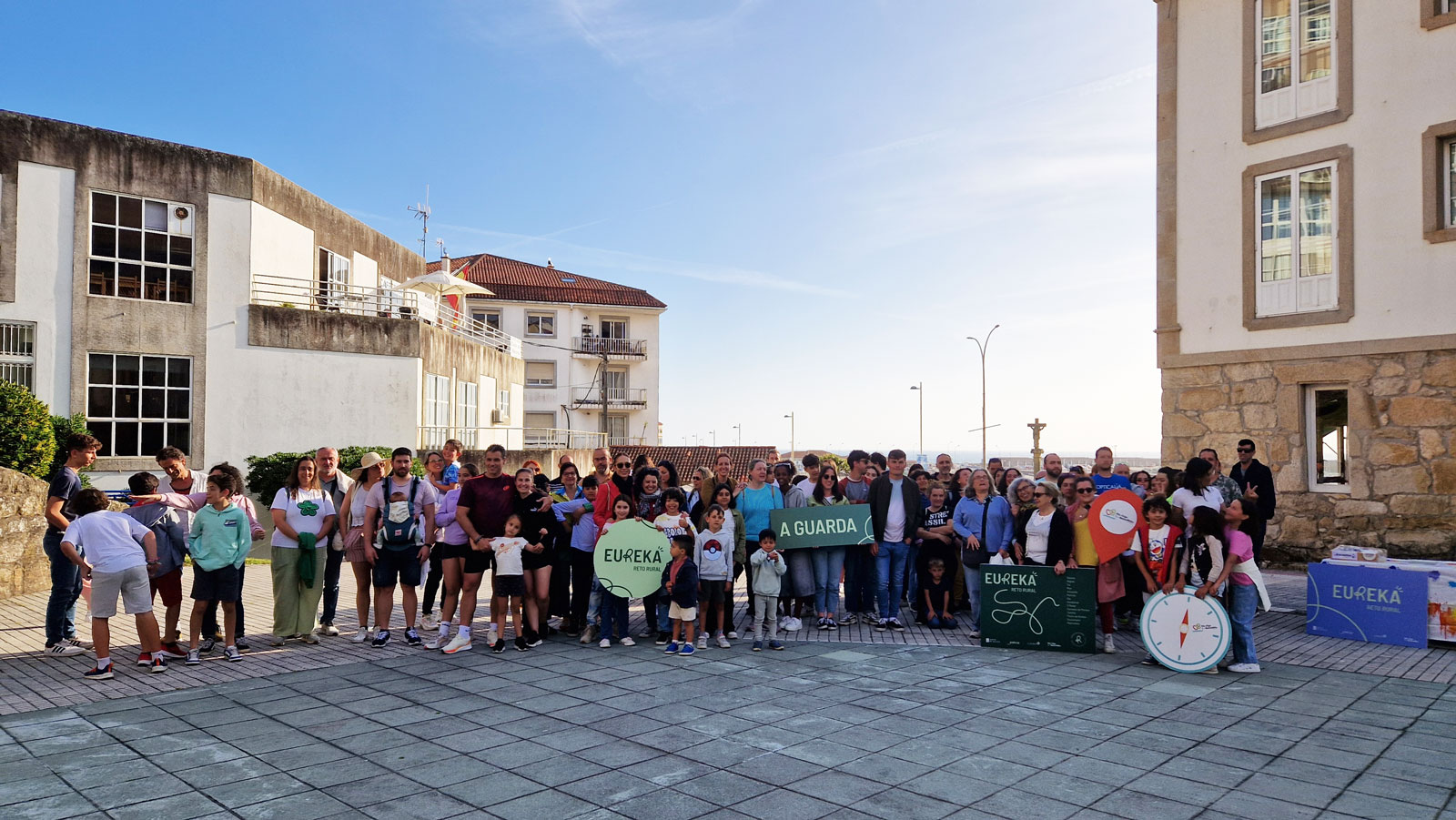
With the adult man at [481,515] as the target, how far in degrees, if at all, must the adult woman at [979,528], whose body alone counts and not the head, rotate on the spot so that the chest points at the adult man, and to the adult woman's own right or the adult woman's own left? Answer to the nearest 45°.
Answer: approximately 45° to the adult woman's own right

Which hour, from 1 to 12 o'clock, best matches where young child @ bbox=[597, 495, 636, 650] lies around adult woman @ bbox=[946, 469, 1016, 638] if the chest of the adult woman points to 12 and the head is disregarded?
The young child is roughly at 2 o'clock from the adult woman.

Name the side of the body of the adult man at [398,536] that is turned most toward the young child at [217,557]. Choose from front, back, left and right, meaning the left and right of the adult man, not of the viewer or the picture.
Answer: right

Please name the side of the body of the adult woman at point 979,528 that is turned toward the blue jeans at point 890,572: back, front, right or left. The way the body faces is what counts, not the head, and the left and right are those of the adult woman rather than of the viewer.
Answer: right

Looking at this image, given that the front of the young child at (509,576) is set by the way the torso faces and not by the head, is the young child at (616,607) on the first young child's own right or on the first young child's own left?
on the first young child's own left

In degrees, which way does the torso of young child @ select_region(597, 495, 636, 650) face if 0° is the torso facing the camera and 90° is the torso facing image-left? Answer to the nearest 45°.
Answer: approximately 0°
